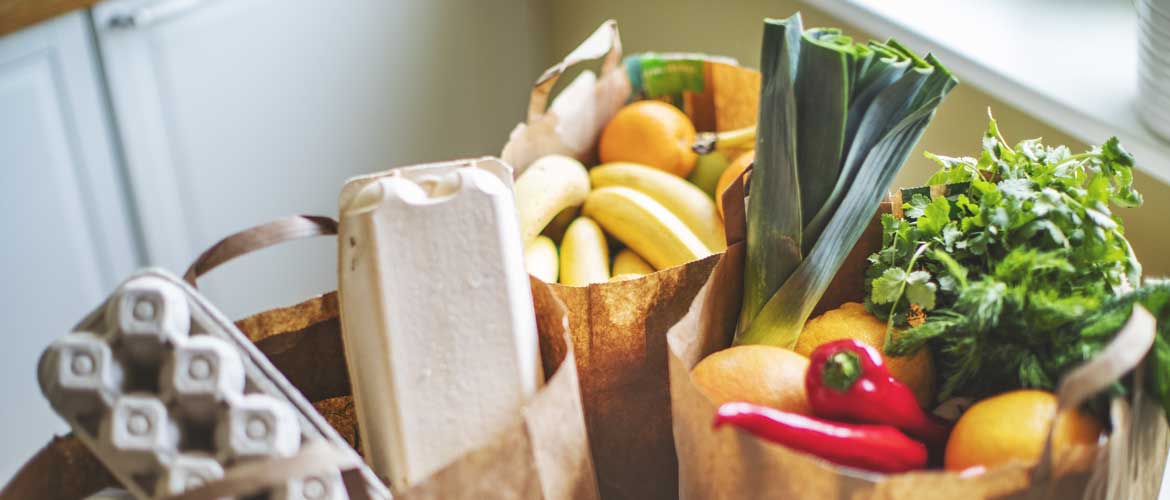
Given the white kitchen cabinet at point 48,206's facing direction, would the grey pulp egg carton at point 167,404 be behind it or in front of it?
in front

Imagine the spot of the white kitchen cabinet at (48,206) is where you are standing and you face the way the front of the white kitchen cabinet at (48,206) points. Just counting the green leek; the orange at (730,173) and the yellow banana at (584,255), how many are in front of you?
3

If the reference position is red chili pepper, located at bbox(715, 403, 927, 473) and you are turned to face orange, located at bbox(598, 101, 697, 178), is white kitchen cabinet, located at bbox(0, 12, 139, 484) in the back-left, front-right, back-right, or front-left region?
front-left

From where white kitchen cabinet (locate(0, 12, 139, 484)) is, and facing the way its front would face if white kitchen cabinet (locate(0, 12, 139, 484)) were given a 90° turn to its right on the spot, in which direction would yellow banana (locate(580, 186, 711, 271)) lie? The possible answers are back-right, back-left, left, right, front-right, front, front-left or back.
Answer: left

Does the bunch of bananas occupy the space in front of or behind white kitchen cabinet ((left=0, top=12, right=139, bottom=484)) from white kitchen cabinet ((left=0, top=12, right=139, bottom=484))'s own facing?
in front

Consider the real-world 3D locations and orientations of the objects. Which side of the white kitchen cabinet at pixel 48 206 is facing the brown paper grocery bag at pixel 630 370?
front

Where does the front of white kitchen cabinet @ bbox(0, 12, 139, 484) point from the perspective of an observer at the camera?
facing the viewer and to the right of the viewer

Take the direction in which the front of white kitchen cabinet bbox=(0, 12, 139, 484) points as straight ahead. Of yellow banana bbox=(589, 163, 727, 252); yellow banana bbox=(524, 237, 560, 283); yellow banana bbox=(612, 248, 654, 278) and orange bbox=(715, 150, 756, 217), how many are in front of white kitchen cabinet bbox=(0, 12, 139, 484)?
4

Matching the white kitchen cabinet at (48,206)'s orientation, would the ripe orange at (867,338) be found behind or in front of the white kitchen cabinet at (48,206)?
in front
